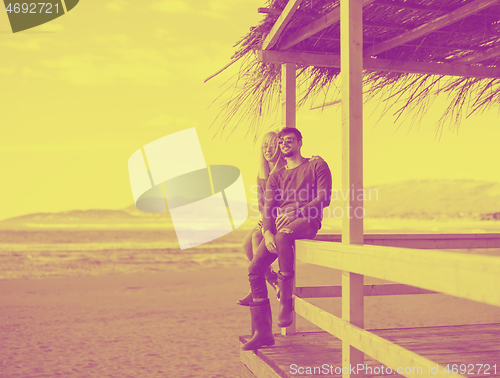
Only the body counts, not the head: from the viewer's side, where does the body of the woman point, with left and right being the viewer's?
facing the viewer and to the left of the viewer

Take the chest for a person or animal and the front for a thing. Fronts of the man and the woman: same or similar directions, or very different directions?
same or similar directions

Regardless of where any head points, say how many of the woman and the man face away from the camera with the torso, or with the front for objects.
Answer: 0
